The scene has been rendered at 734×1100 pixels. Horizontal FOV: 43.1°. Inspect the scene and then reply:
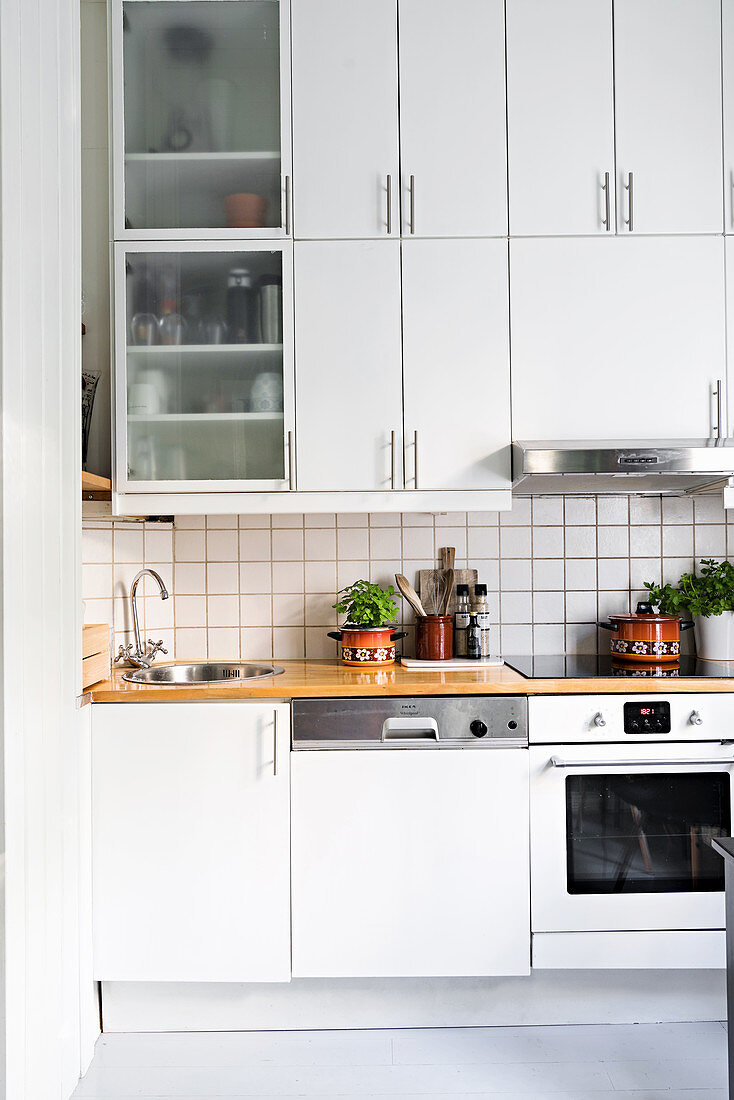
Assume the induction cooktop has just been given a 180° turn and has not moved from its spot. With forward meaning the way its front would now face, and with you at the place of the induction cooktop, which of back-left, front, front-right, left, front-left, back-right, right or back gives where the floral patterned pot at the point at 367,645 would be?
left

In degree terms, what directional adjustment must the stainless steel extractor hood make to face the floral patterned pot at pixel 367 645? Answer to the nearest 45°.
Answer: approximately 90° to its right

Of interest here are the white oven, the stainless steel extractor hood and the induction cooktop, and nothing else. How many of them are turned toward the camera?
3

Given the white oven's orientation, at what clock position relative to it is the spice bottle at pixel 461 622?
The spice bottle is roughly at 4 o'clock from the white oven.

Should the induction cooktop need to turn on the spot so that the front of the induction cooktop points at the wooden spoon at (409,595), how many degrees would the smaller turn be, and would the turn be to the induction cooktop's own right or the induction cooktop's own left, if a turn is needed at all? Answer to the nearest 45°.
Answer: approximately 90° to the induction cooktop's own right

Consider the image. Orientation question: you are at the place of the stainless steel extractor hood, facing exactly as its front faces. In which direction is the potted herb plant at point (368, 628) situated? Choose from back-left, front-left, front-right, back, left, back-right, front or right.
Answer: right
